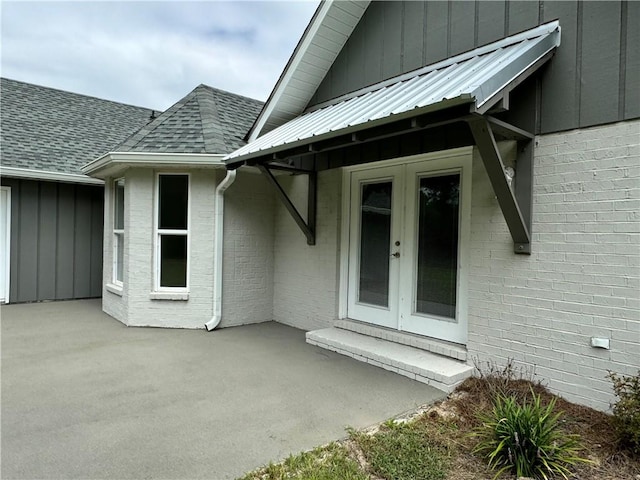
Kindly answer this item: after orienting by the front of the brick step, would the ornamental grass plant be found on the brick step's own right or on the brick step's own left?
on the brick step's own left

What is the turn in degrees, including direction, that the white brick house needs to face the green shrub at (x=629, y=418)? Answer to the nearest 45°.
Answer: approximately 90° to its left

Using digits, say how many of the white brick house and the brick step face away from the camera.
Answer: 0

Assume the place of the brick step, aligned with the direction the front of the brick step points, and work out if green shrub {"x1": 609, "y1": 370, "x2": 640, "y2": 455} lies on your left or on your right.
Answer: on your left

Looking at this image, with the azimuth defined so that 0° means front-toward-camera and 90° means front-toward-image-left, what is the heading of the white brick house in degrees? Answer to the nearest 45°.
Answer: approximately 45°
